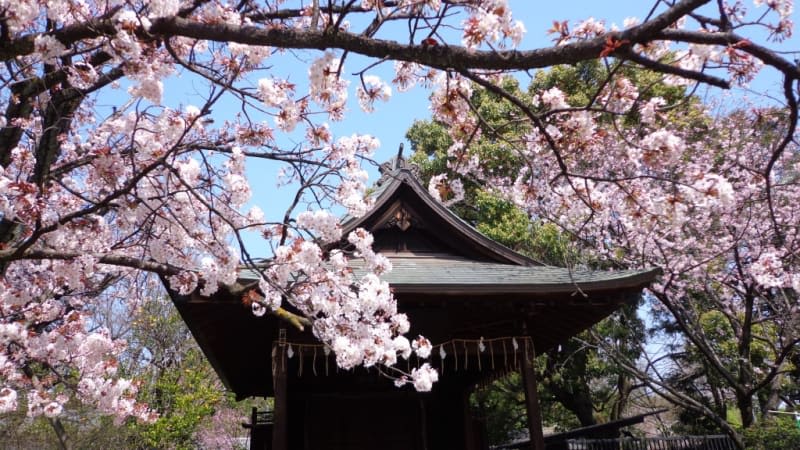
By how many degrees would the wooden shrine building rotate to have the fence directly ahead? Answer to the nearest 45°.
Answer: approximately 135° to its left

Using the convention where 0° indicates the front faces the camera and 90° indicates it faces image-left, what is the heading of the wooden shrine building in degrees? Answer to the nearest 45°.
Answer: approximately 0°

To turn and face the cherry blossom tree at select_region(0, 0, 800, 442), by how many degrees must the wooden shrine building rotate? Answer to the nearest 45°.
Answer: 0° — it already faces it

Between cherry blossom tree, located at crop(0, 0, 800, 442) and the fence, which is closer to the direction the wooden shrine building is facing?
the cherry blossom tree
